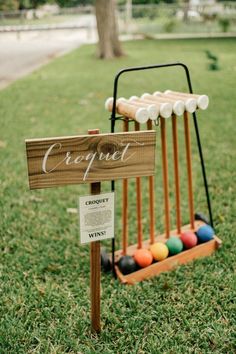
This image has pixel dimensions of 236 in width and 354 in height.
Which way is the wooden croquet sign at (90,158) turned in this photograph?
toward the camera

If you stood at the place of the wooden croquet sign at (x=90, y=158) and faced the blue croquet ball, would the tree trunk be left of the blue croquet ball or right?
left

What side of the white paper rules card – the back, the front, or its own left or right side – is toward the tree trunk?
back

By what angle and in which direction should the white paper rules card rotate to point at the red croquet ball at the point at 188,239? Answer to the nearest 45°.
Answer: approximately 135° to its left

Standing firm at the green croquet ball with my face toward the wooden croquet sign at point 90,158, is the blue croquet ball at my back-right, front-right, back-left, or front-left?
back-left

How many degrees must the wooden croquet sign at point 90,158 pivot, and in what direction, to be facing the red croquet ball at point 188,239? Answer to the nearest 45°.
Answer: approximately 135° to its left

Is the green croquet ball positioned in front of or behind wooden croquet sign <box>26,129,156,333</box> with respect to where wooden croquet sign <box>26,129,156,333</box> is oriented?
behind

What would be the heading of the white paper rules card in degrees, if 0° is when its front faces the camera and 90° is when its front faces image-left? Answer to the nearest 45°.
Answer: approximately 0°

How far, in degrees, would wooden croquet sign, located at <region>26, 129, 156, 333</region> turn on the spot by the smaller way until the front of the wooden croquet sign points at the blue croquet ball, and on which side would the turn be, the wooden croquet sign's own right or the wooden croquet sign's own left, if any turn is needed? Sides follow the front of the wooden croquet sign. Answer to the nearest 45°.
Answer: approximately 135° to the wooden croquet sign's own left

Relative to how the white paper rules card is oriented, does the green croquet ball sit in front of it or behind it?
behind
